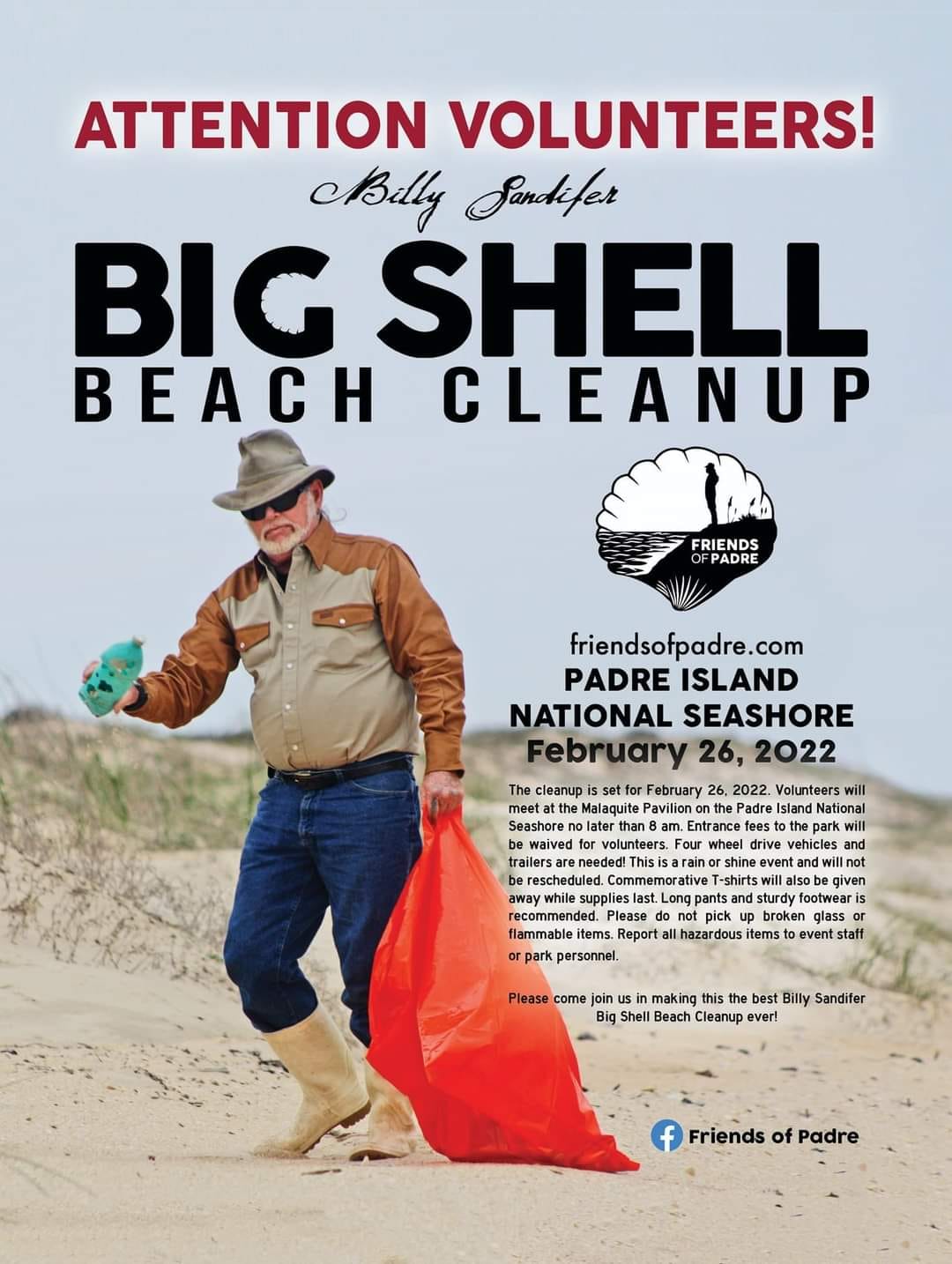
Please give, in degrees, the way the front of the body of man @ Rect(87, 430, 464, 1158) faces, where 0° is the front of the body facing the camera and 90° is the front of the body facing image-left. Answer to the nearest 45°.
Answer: approximately 45°
